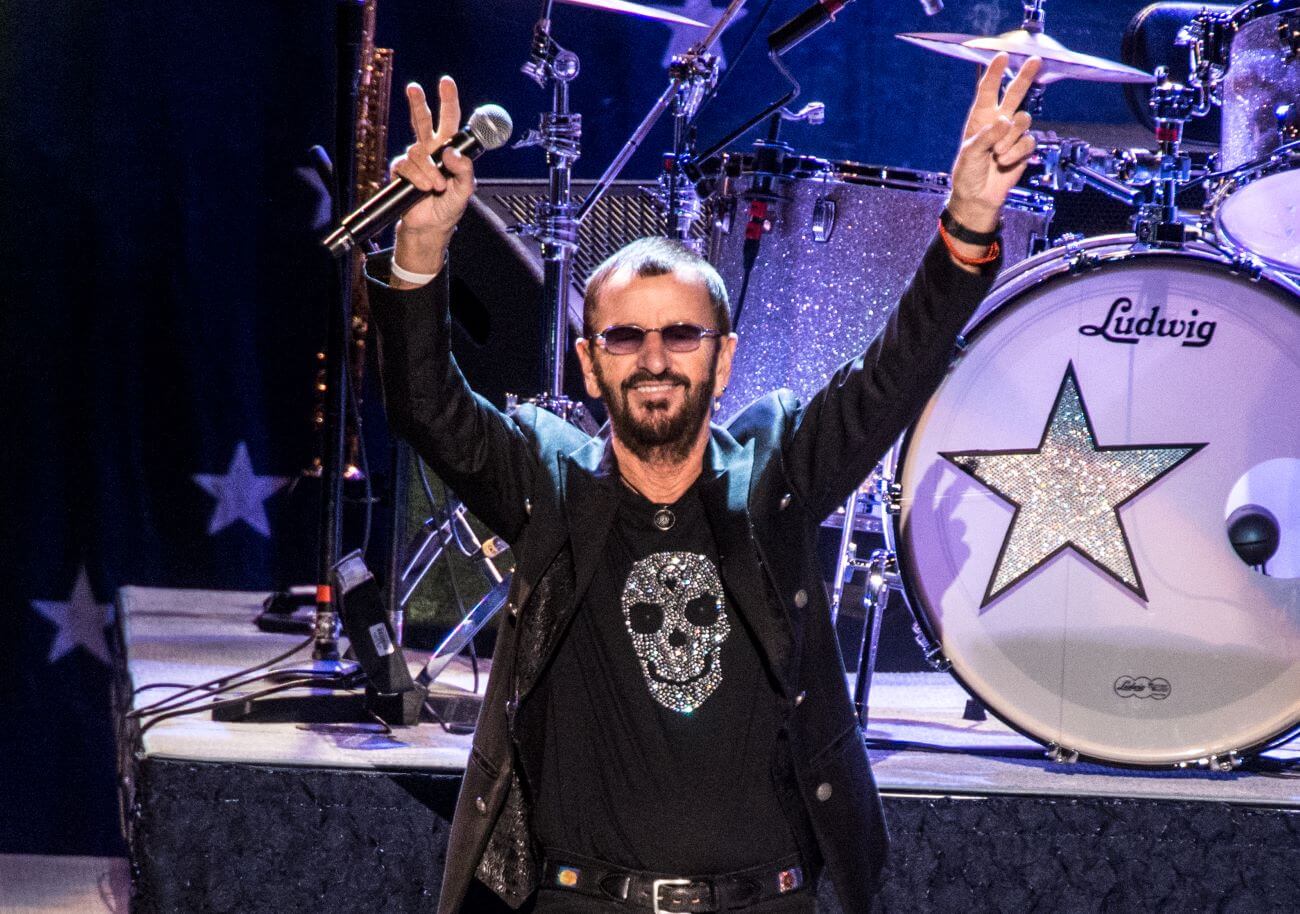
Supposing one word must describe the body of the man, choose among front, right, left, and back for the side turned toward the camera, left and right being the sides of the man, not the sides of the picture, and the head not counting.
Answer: front

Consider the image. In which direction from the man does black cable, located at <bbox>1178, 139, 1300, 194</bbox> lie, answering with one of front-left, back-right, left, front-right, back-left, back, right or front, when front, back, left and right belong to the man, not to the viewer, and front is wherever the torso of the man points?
back-left

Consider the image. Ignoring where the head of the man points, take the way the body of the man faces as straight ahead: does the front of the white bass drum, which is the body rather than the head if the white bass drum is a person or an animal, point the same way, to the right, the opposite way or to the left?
the same way

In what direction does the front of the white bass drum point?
toward the camera

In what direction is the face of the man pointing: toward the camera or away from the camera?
toward the camera

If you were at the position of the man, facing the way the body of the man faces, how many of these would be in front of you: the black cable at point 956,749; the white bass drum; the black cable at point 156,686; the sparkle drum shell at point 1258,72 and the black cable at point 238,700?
0

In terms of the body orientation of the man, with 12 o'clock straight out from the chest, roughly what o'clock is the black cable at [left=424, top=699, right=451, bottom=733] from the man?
The black cable is roughly at 5 o'clock from the man.

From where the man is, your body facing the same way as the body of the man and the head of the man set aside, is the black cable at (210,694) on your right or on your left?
on your right

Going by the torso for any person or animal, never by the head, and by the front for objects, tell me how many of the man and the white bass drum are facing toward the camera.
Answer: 2

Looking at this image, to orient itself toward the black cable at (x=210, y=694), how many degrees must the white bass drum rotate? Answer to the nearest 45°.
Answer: approximately 90° to its right

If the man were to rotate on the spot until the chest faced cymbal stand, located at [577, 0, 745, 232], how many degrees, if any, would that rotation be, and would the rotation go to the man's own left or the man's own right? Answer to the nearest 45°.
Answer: approximately 180°

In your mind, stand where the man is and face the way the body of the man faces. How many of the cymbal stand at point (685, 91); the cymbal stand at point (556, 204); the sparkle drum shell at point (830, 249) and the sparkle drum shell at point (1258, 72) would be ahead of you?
0

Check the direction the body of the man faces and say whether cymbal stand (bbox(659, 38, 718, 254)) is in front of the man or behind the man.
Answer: behind

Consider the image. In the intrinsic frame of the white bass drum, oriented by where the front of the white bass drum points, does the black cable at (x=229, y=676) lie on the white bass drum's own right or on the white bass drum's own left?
on the white bass drum's own right

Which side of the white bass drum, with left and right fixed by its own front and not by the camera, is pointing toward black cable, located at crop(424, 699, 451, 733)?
right

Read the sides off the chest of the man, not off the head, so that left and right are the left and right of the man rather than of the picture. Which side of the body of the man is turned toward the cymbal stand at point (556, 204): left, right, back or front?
back
